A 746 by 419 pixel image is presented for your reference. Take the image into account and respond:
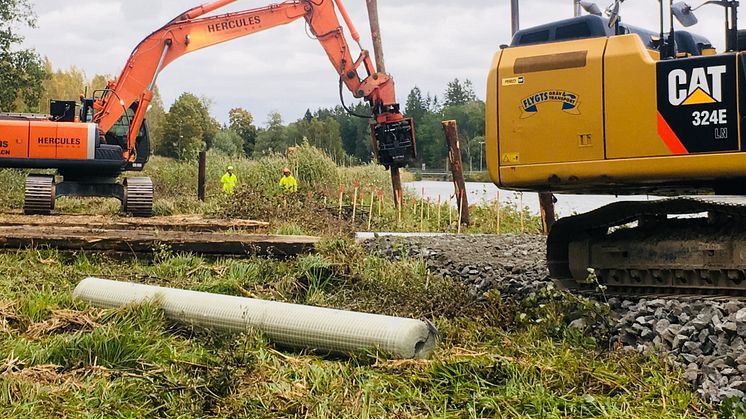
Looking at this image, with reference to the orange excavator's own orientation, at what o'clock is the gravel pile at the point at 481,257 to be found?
The gravel pile is roughly at 2 o'clock from the orange excavator.

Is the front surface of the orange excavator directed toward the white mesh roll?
no

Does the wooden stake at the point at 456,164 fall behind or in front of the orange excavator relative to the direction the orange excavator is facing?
in front

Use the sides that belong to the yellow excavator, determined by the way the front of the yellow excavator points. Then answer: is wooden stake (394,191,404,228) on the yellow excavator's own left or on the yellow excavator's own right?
on the yellow excavator's own left

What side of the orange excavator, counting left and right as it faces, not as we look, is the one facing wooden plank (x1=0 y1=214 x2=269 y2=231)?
right

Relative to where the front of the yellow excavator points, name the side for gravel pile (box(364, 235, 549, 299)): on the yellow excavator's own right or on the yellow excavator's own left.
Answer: on the yellow excavator's own left

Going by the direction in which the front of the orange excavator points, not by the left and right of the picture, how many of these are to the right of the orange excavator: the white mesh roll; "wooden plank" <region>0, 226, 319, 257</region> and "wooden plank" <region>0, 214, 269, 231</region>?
3

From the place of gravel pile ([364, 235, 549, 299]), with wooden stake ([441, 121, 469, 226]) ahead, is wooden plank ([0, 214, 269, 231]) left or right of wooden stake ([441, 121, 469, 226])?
left

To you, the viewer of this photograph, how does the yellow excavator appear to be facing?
facing to the right of the viewer

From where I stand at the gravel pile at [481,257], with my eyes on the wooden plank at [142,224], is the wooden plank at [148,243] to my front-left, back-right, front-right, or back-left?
front-left

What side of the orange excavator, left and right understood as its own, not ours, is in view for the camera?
right

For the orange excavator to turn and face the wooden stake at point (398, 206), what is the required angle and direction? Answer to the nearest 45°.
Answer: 0° — it already faces it
